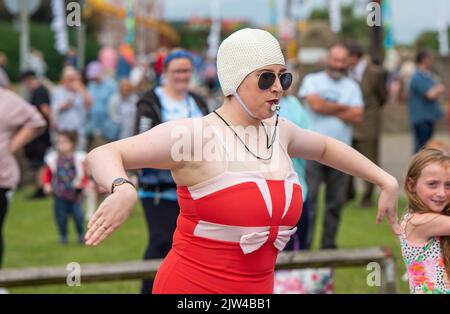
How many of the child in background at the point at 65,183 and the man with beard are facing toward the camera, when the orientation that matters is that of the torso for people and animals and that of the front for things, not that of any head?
2

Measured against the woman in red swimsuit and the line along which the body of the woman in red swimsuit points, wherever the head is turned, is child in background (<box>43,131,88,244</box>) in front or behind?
behind

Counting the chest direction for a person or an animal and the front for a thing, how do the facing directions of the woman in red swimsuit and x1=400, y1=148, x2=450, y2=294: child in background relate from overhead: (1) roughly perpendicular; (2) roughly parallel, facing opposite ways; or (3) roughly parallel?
roughly parallel

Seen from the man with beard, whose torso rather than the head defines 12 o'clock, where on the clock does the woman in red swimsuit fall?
The woman in red swimsuit is roughly at 12 o'clock from the man with beard.

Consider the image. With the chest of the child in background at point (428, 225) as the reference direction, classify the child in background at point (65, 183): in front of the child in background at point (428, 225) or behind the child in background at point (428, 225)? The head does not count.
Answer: behind

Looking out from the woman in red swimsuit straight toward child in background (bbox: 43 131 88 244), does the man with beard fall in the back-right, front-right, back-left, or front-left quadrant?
front-right

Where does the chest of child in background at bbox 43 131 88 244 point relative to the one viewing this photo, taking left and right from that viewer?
facing the viewer

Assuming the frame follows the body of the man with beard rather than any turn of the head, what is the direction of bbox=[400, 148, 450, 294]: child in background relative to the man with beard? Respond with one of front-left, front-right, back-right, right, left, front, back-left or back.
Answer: front

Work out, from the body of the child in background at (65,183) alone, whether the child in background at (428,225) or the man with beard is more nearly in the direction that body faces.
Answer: the child in background

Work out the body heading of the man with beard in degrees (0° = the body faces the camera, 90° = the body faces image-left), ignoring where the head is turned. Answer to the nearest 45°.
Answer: approximately 0°

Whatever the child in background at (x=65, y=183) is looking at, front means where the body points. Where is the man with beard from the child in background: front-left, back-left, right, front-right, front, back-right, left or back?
front-left

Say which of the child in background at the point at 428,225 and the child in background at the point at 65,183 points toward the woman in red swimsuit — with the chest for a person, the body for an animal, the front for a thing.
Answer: the child in background at the point at 65,183

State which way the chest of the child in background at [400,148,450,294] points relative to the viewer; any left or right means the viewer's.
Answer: facing the viewer and to the right of the viewer

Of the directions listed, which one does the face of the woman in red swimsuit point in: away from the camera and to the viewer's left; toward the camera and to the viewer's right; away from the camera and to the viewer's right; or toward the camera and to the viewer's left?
toward the camera and to the viewer's right
